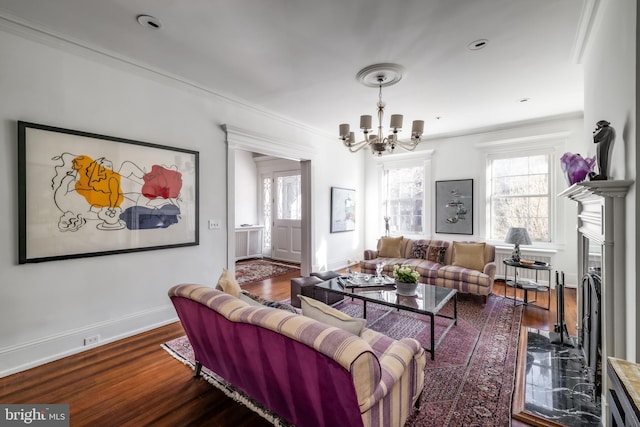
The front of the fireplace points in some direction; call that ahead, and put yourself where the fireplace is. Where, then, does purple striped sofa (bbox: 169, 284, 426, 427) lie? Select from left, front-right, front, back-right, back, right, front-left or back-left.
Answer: front-left

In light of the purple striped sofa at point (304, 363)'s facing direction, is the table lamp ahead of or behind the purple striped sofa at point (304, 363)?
ahead

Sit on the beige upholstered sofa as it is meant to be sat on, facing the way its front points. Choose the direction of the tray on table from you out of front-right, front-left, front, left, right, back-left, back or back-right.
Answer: front

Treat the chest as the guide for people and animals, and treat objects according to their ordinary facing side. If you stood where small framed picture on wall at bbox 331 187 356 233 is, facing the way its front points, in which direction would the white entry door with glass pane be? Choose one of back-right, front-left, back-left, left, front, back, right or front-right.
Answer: back

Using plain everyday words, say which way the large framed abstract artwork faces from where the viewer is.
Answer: facing the viewer and to the right of the viewer

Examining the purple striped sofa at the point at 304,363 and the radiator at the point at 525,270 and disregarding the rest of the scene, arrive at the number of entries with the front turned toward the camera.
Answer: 1

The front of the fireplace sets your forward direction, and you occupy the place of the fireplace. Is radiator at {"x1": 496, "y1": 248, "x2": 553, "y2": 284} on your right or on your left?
on your right

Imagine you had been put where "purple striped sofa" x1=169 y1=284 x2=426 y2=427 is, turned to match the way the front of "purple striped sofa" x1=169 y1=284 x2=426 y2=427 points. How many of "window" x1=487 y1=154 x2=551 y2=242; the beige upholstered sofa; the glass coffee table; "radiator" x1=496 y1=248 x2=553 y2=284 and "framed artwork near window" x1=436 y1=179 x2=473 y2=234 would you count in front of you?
5

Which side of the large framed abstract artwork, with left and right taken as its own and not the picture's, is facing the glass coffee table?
front

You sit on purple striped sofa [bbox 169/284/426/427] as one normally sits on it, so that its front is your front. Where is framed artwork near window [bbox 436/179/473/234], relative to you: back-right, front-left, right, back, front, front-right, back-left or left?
front

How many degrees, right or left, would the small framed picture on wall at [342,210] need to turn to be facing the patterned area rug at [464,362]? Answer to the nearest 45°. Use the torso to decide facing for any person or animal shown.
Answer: approximately 45° to its right

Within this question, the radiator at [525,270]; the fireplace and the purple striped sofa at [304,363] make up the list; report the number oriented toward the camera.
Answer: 1

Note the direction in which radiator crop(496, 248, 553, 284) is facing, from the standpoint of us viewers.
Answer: facing the viewer

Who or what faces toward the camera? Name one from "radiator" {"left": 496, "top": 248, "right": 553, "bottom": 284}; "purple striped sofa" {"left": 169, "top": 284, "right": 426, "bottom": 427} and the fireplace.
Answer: the radiator
